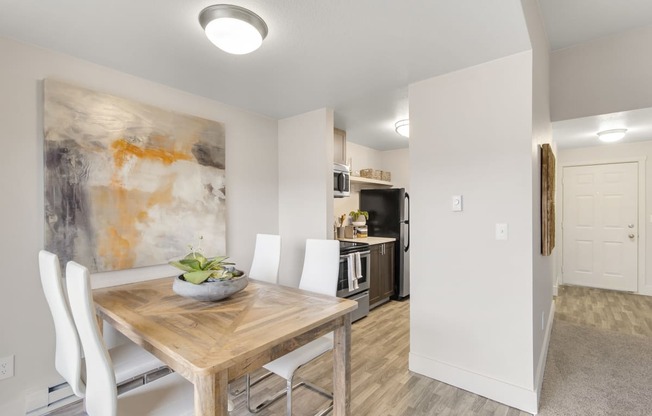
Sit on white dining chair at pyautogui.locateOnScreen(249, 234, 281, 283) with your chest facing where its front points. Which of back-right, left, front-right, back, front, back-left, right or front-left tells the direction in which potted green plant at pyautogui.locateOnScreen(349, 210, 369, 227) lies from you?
back

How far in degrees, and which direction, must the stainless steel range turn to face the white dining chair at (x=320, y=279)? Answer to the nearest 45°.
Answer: approximately 45° to its right

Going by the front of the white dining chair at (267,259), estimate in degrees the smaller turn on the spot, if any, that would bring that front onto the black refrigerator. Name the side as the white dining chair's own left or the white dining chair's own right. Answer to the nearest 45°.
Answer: approximately 180°

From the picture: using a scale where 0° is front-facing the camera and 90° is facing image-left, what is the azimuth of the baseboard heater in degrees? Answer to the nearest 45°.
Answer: approximately 315°

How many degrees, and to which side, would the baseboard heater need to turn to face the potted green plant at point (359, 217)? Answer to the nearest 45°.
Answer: approximately 45° to its left

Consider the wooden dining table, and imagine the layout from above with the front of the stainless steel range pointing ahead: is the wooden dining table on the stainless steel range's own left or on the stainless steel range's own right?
on the stainless steel range's own right

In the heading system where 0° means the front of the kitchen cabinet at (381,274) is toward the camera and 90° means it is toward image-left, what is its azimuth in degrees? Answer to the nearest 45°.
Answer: approximately 315°
